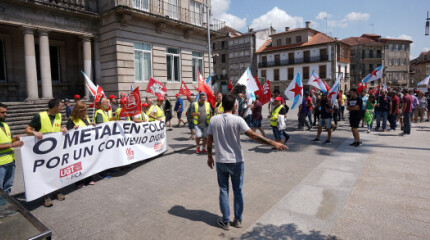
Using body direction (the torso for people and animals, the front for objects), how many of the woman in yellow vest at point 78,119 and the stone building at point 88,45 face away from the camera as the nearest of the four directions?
0

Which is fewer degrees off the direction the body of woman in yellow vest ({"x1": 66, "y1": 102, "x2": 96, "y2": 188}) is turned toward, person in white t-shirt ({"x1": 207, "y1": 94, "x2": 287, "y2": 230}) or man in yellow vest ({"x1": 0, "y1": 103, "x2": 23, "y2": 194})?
the person in white t-shirt

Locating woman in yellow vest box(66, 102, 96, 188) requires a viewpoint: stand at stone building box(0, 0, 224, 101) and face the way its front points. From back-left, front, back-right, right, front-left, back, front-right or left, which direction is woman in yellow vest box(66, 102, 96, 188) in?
front-right

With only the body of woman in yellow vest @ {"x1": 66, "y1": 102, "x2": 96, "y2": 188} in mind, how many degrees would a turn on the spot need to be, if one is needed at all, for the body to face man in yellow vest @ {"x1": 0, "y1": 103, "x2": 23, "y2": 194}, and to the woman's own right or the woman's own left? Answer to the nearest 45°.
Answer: approximately 90° to the woman's own right

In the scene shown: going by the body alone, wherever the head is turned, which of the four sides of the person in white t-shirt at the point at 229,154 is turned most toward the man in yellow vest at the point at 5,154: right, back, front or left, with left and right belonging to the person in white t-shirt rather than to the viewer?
left

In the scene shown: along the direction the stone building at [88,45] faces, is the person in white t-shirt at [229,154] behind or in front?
in front

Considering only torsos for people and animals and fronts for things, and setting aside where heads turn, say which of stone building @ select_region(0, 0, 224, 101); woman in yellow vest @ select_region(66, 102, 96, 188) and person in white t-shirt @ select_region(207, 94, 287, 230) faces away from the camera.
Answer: the person in white t-shirt

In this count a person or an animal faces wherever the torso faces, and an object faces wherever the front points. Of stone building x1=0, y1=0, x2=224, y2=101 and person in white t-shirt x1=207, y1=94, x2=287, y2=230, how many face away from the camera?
1

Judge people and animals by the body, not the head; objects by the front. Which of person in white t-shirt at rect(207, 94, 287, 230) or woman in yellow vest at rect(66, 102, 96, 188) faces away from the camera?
the person in white t-shirt

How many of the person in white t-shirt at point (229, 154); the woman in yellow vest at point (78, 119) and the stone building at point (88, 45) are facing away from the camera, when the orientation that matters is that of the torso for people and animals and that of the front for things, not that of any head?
1

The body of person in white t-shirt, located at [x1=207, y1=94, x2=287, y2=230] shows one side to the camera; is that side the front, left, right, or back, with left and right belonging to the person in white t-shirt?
back

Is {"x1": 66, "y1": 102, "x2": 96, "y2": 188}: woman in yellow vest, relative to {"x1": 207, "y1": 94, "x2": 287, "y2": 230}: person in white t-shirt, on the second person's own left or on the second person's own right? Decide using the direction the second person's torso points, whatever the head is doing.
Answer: on the second person's own left

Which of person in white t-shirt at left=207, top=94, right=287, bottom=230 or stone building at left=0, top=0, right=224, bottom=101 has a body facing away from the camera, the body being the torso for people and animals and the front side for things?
the person in white t-shirt

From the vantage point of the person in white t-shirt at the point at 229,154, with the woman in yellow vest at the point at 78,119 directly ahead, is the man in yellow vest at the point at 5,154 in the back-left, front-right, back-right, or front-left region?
front-left

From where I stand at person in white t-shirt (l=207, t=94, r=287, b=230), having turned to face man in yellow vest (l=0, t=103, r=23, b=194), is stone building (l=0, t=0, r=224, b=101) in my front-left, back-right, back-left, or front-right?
front-right

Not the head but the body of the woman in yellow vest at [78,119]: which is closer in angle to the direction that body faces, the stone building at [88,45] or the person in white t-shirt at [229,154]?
the person in white t-shirt

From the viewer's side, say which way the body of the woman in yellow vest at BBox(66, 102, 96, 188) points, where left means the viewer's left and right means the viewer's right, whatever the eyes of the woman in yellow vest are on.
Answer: facing the viewer and to the right of the viewer
